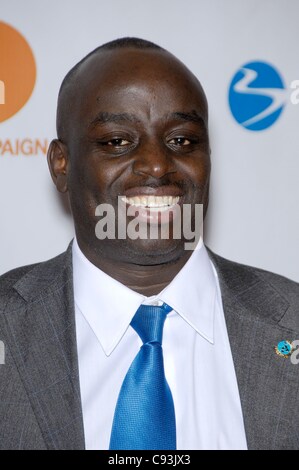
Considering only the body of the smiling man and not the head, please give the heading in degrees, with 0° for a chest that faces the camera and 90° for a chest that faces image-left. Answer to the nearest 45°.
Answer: approximately 0°
